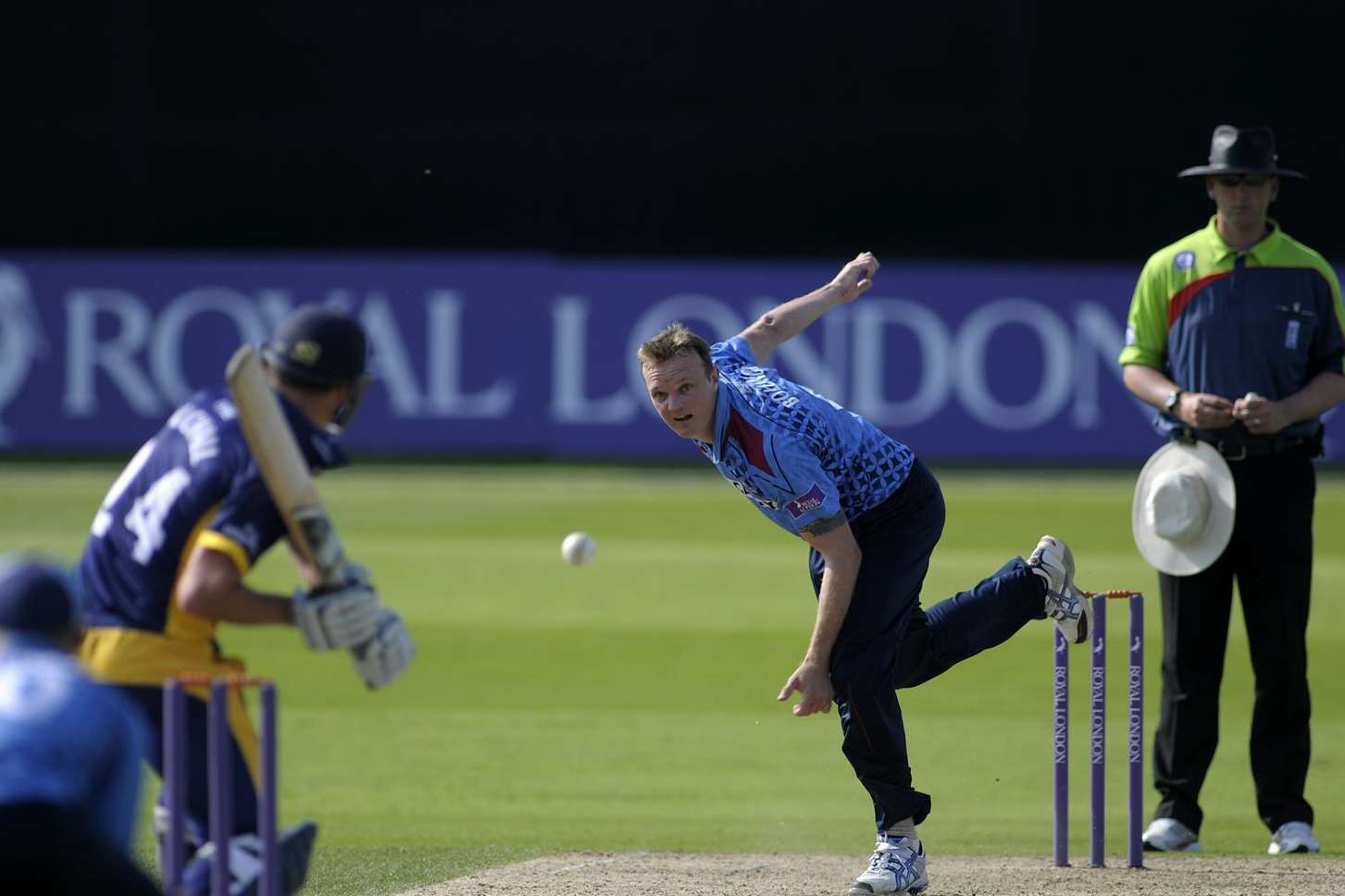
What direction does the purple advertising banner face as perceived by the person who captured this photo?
facing the viewer

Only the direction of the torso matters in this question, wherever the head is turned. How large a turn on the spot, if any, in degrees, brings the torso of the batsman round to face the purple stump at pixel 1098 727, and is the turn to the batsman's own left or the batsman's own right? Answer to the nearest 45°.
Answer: approximately 45° to the batsman's own left

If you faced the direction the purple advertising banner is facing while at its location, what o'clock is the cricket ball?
The cricket ball is roughly at 12 o'clock from the purple advertising banner.

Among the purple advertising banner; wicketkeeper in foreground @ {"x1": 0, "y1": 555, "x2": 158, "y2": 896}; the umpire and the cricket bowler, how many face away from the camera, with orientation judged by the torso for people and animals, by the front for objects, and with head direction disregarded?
1

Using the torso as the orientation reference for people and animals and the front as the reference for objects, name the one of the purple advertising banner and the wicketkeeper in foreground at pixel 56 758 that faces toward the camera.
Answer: the purple advertising banner

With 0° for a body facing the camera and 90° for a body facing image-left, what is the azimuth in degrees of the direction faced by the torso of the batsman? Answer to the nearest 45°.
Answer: approximately 225°

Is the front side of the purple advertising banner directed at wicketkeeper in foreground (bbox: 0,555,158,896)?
yes

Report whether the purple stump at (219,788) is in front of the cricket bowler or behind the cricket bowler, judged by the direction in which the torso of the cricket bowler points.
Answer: in front

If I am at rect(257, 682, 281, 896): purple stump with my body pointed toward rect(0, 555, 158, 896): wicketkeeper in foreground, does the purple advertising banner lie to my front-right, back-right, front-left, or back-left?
back-right

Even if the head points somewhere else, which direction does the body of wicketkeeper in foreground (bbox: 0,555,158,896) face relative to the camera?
away from the camera

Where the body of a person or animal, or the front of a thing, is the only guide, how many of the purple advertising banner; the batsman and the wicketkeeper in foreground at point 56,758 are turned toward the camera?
1

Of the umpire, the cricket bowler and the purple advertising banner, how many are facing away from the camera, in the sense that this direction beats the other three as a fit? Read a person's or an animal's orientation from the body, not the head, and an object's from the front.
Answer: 0

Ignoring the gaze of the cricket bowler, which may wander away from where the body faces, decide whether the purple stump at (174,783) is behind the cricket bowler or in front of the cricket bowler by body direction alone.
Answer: in front

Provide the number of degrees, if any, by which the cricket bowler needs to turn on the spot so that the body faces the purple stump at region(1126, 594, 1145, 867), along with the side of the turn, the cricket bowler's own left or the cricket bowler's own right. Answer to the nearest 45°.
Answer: approximately 135° to the cricket bowler's own left

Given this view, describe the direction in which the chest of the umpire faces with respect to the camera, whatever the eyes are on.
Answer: toward the camera

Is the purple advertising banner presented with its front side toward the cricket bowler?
yes

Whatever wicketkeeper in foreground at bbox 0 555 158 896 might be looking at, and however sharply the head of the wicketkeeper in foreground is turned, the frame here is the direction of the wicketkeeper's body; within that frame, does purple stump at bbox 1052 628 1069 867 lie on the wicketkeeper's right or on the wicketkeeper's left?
on the wicketkeeper's right

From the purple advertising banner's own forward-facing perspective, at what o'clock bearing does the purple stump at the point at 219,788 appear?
The purple stump is roughly at 12 o'clock from the purple advertising banner.
